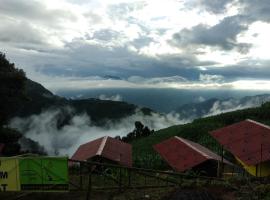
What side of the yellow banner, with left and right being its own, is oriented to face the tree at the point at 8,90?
back

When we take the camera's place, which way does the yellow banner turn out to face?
facing the viewer
